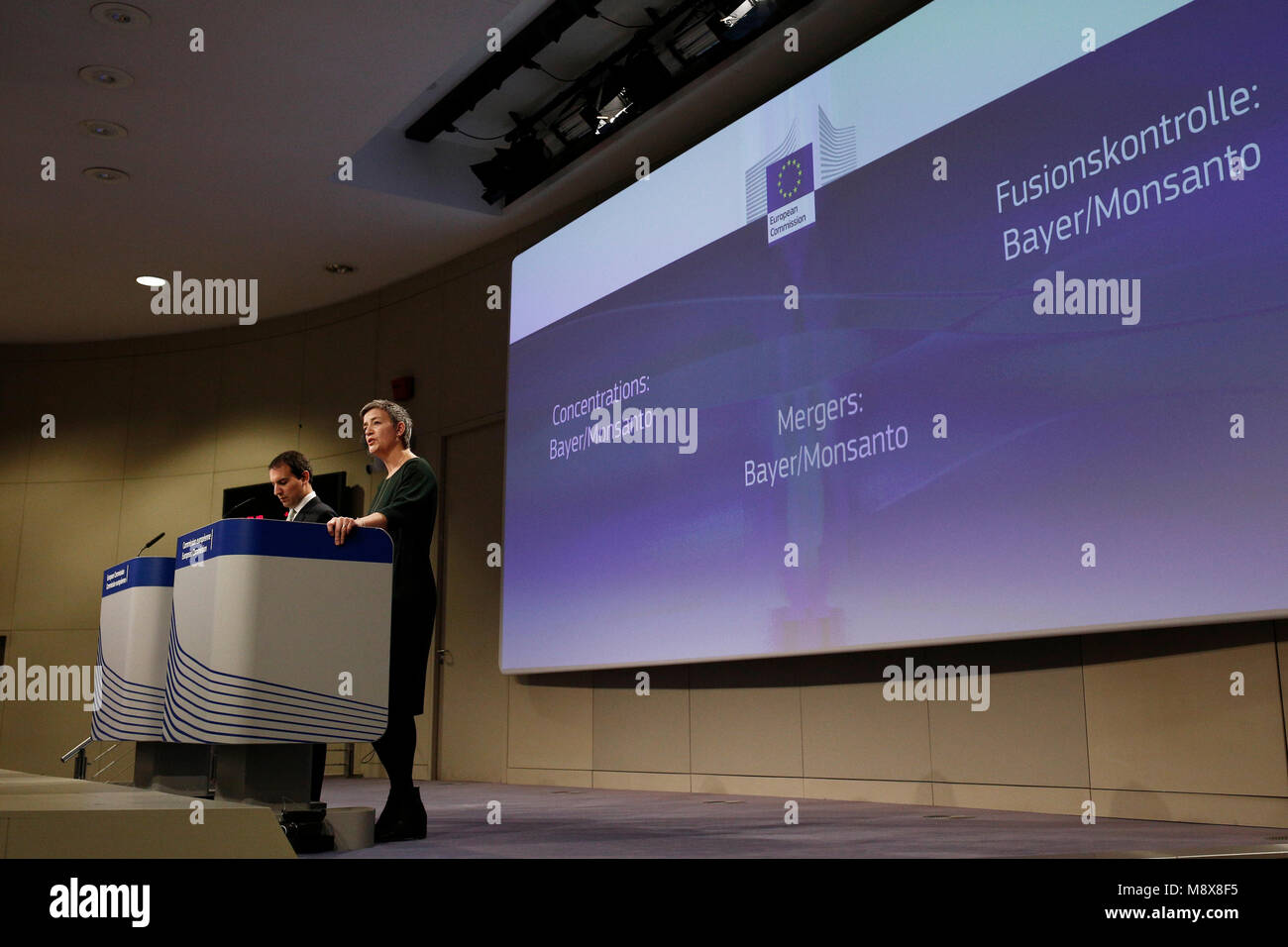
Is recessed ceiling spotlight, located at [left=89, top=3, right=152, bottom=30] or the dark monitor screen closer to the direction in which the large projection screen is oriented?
the recessed ceiling spotlight

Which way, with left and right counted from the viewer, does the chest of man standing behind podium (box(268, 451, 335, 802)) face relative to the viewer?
facing the viewer and to the left of the viewer

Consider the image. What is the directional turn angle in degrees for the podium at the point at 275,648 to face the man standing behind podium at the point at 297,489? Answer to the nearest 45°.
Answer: approximately 135° to its right

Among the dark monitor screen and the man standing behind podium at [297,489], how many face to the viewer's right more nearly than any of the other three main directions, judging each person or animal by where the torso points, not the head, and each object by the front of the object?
0

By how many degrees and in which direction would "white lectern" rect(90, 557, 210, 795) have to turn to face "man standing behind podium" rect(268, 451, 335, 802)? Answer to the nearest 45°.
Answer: approximately 90° to its left
